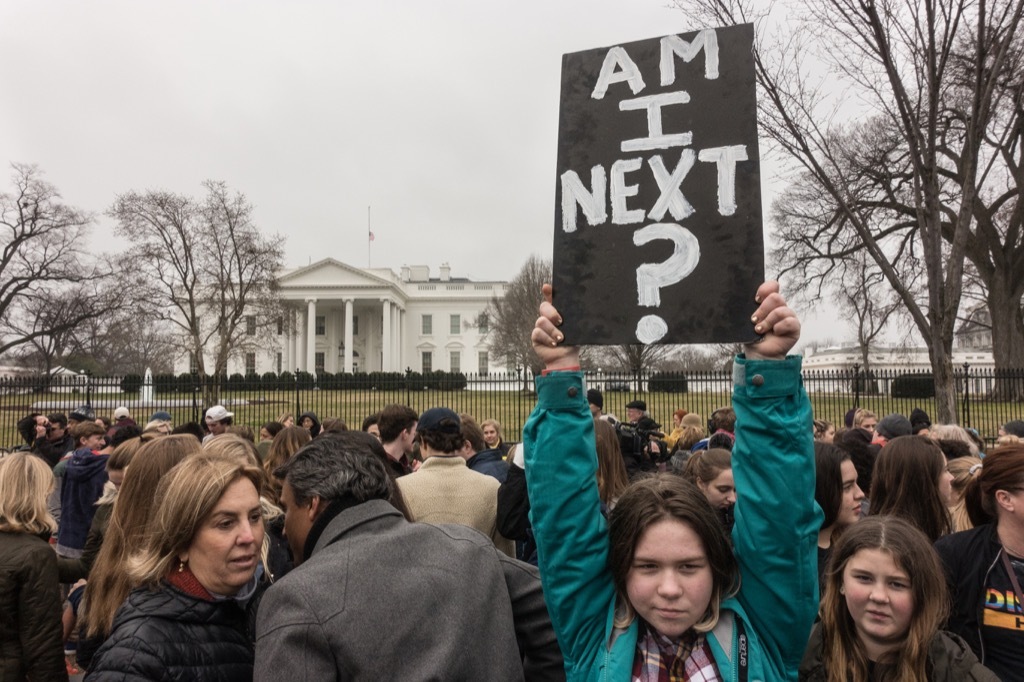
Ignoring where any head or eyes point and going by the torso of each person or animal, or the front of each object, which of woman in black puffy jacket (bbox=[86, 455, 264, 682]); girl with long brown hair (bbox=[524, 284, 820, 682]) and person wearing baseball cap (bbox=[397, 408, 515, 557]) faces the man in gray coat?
the woman in black puffy jacket

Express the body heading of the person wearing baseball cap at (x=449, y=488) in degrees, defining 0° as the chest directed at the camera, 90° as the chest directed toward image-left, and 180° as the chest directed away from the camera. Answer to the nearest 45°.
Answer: approximately 180°

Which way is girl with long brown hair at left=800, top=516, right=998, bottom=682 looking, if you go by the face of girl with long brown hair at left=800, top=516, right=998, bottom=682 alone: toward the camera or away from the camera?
toward the camera

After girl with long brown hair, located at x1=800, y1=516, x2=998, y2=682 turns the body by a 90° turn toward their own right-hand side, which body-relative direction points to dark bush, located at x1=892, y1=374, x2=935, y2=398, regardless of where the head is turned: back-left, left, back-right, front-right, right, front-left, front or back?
right

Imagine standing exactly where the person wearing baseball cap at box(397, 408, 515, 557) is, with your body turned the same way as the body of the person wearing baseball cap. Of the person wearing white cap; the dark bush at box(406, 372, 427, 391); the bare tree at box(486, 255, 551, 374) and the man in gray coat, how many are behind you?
1

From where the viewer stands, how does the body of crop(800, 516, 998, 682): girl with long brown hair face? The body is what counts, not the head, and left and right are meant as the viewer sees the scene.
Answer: facing the viewer

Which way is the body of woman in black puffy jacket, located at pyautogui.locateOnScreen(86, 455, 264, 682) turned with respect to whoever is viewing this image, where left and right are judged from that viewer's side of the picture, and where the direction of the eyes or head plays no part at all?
facing the viewer and to the right of the viewer

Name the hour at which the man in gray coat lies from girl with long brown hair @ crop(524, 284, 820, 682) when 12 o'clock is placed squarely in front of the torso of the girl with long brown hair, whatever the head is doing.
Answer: The man in gray coat is roughly at 3 o'clock from the girl with long brown hair.

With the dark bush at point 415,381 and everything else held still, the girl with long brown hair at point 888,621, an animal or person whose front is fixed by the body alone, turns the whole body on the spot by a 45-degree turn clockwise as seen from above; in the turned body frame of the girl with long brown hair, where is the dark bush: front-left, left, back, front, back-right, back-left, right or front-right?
right

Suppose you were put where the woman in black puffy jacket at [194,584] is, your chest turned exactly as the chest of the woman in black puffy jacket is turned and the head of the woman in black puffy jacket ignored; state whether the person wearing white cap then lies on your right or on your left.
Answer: on your left

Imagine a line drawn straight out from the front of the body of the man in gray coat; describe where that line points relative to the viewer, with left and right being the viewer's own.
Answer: facing away from the viewer and to the left of the viewer

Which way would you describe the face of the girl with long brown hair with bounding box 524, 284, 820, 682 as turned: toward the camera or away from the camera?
toward the camera

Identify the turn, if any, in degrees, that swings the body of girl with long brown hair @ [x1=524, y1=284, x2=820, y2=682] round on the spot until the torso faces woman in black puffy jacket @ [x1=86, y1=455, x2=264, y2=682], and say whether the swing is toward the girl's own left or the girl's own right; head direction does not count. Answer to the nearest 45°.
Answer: approximately 90° to the girl's own right

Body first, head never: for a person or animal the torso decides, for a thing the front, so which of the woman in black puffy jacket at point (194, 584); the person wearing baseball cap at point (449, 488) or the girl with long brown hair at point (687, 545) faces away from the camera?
the person wearing baseball cap

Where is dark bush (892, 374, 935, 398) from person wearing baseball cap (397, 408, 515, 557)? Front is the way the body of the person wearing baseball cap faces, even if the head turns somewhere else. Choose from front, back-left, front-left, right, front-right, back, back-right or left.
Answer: front-right

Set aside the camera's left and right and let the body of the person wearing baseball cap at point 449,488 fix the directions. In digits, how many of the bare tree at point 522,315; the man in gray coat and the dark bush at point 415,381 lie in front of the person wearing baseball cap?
2

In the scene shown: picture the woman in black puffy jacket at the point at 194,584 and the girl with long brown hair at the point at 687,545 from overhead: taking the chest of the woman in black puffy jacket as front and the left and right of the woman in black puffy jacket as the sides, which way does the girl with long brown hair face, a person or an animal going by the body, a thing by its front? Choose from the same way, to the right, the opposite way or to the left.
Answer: to the right

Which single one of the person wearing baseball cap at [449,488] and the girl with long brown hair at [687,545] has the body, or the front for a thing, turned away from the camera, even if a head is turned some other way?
the person wearing baseball cap

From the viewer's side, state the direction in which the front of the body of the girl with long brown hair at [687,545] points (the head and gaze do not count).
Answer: toward the camera

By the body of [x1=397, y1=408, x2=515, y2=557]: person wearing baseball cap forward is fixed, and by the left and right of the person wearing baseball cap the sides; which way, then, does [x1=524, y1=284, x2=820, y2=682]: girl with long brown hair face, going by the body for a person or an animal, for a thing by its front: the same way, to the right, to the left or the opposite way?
the opposite way

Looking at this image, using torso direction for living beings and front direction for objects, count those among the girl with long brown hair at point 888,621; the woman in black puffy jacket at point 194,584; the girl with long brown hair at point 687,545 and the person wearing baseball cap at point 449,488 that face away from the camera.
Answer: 1
